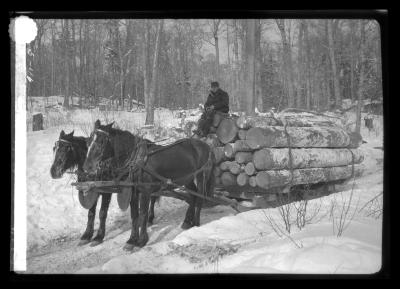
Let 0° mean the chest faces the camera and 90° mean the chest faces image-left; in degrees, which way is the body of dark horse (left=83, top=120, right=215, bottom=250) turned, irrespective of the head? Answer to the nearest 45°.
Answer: approximately 45°

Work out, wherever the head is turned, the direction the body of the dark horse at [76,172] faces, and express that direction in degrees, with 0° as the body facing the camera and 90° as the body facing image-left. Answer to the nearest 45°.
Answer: approximately 45°
